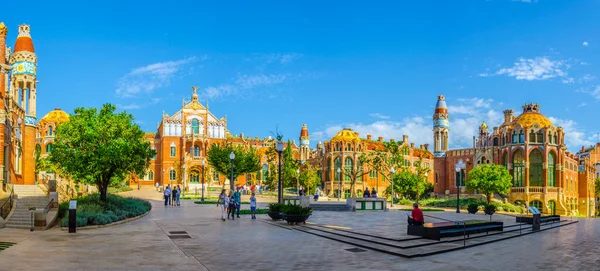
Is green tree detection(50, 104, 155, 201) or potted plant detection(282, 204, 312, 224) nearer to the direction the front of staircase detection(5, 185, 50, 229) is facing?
the potted plant

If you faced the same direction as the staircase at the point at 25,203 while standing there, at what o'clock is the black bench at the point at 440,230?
The black bench is roughly at 11 o'clock from the staircase.

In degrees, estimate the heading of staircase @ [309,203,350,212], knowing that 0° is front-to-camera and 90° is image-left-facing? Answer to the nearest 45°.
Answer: approximately 0°

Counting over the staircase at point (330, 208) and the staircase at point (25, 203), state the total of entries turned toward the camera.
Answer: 2

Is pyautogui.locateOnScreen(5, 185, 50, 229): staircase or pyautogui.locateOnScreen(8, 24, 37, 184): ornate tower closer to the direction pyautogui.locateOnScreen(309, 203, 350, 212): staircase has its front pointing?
the staircase

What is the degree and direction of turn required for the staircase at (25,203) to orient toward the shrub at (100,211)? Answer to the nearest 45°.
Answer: approximately 45° to its left

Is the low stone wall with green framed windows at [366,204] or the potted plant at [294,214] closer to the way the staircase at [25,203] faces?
the potted plant

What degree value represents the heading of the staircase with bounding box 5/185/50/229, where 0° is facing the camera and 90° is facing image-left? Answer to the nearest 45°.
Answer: approximately 0°

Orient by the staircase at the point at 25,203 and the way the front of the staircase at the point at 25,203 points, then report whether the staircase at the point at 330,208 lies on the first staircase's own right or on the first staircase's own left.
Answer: on the first staircase's own left

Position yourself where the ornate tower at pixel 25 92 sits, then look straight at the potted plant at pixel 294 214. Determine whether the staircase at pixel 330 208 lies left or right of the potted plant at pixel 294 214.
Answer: left
